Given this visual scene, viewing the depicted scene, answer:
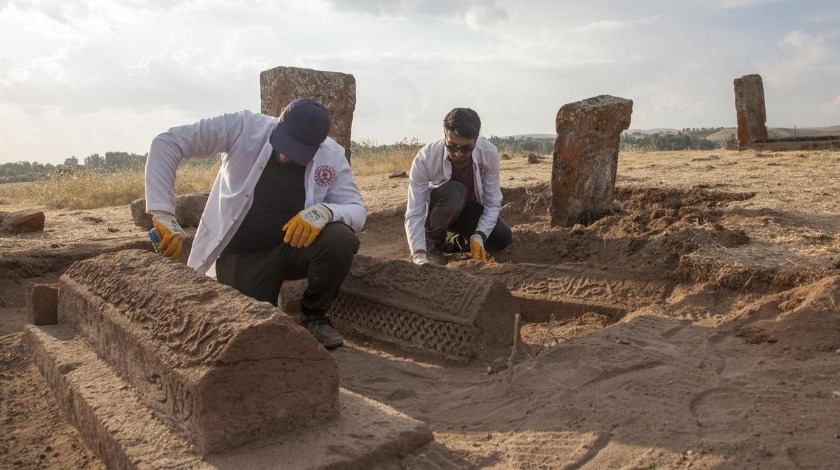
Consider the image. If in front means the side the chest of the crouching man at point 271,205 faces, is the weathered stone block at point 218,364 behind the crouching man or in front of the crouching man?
in front

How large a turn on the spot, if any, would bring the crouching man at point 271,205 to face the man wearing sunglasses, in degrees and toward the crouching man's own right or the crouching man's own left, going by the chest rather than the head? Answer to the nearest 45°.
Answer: approximately 135° to the crouching man's own left

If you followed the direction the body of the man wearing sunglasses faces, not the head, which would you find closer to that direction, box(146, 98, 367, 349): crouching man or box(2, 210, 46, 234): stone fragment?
the crouching man

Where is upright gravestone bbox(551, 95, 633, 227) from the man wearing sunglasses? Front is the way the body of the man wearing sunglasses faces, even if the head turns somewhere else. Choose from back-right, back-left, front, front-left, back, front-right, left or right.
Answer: back-left

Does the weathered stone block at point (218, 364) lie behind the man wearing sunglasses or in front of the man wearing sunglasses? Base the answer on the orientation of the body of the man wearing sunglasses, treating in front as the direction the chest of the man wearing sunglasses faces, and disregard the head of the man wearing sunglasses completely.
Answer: in front

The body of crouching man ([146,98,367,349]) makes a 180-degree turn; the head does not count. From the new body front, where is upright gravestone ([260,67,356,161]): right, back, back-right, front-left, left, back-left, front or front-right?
front

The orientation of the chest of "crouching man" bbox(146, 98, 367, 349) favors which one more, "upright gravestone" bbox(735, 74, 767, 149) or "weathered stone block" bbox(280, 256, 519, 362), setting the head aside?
the weathered stone block

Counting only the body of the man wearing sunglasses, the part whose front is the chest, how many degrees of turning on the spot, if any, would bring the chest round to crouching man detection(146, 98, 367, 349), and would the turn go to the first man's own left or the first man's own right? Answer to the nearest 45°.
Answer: approximately 45° to the first man's own right

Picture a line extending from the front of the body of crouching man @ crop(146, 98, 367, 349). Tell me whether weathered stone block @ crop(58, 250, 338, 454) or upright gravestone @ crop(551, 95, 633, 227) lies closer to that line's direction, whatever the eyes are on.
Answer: the weathered stone block

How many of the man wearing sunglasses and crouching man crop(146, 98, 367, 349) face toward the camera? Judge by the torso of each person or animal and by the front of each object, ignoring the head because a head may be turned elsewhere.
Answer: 2

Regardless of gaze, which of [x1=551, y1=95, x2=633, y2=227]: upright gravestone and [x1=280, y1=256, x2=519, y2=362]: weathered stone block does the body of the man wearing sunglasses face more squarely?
the weathered stone block

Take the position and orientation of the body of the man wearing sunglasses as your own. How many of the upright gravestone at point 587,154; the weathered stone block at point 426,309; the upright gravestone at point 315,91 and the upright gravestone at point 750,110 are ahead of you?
1

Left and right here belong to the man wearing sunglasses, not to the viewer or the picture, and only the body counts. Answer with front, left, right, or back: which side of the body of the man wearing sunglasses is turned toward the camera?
front
